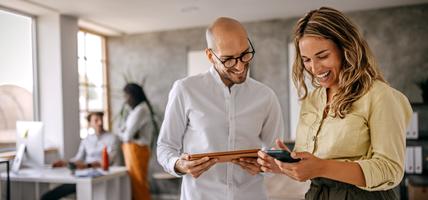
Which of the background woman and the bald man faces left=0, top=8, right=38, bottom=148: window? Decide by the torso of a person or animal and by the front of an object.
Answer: the background woman

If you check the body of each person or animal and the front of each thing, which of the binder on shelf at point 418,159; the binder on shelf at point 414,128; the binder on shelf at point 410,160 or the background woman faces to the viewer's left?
the background woman

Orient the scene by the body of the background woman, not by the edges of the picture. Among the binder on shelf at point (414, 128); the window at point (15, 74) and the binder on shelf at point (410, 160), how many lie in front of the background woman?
1

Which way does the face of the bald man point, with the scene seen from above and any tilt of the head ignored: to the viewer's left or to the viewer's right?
to the viewer's right

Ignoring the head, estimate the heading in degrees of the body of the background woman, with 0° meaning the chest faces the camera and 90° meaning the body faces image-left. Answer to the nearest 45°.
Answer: approximately 90°

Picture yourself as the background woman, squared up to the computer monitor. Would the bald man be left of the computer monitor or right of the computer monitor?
left

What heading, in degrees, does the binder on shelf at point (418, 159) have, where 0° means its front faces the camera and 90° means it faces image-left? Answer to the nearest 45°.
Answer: approximately 0°

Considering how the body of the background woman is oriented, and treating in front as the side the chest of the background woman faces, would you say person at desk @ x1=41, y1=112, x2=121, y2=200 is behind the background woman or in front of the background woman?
in front

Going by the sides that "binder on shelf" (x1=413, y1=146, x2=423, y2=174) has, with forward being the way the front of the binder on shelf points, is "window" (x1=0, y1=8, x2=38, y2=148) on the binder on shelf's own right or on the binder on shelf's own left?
on the binder on shelf's own right
